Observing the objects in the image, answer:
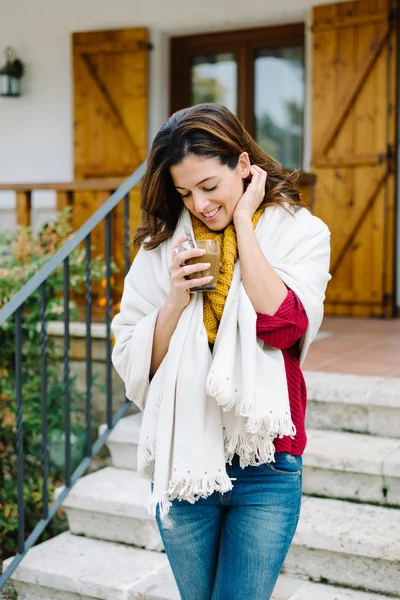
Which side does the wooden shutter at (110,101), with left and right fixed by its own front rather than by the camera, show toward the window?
left

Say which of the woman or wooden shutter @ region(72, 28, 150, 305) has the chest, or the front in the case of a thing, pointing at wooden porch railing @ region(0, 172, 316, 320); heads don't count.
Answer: the wooden shutter

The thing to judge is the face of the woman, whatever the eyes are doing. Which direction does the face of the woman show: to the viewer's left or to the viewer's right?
to the viewer's left

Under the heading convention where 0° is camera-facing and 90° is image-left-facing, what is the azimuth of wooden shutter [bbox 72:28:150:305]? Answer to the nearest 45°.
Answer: approximately 0°

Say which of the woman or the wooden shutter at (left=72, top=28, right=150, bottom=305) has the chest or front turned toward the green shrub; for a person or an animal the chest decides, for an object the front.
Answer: the wooden shutter

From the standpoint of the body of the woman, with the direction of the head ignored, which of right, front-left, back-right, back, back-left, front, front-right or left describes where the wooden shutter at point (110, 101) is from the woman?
back

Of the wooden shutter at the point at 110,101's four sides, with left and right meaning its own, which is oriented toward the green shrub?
front

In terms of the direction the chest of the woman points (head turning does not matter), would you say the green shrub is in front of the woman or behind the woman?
behind

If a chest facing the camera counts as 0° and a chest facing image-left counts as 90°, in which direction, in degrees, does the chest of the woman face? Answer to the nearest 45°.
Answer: approximately 0°

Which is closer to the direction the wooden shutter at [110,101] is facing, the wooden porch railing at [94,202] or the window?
the wooden porch railing

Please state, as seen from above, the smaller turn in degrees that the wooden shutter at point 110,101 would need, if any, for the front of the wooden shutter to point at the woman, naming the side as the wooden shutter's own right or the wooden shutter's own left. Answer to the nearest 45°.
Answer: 0° — it already faces them

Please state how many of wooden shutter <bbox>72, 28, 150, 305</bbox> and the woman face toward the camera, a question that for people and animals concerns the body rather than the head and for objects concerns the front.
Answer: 2
